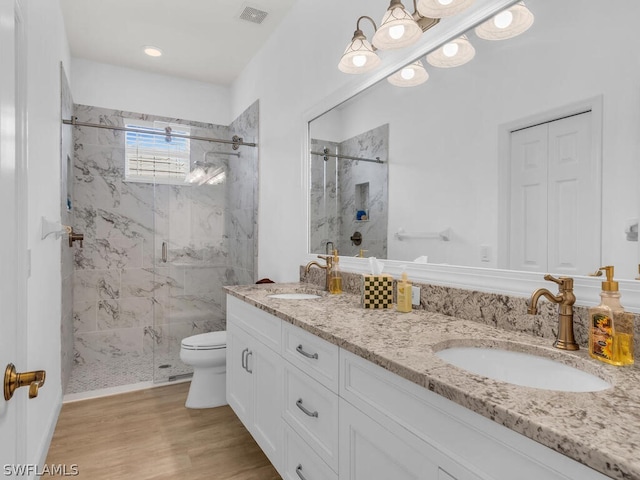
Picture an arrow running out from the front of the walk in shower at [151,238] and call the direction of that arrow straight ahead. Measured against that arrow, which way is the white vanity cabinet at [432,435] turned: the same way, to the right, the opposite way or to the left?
to the right

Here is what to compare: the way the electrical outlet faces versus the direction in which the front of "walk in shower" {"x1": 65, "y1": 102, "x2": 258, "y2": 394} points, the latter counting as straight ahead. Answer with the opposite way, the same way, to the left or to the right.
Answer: to the right

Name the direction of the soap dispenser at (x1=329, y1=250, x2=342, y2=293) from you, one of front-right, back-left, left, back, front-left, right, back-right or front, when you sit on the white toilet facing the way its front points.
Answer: back-left

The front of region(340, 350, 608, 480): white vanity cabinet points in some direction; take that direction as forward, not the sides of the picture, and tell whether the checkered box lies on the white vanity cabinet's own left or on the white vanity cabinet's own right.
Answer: on the white vanity cabinet's own right

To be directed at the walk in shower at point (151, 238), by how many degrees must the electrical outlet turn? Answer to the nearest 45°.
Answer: approximately 90° to its right

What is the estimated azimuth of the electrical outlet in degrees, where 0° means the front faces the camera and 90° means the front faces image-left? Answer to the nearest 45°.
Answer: approximately 45°

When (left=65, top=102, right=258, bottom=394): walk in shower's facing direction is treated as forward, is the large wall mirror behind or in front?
in front

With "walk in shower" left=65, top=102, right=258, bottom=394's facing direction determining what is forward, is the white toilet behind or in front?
in front

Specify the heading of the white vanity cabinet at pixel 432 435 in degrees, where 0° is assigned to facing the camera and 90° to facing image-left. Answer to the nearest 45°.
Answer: approximately 45°
